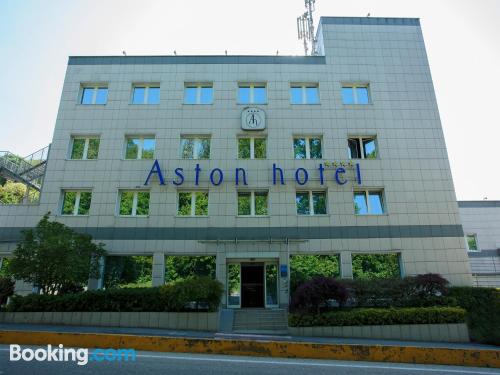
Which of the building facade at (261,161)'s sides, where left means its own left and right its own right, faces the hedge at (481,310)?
left

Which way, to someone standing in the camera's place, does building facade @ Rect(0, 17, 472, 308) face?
facing the viewer

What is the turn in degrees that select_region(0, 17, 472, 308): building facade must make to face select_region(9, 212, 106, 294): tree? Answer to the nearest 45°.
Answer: approximately 90° to its right
